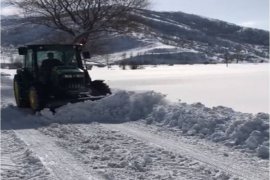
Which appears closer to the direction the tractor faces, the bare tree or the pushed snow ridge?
the pushed snow ridge

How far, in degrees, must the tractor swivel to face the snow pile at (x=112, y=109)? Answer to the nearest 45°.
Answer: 0° — it already faces it

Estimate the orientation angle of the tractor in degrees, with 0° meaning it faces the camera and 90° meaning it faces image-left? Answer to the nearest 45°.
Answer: approximately 315°

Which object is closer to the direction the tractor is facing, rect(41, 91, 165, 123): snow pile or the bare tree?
the snow pile

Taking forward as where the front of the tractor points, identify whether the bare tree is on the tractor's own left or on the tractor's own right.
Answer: on the tractor's own left

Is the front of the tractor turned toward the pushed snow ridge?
yes
